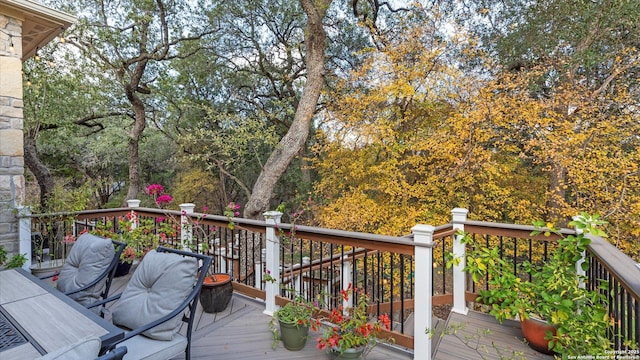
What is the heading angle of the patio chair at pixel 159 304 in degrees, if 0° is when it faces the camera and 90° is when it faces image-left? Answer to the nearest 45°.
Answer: approximately 45°

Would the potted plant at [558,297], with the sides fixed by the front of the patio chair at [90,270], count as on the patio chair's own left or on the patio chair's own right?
on the patio chair's own left

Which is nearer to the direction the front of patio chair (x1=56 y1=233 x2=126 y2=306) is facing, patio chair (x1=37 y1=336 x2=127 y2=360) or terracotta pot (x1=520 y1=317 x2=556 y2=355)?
the patio chair

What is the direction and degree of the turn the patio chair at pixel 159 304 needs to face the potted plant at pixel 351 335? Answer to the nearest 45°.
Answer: approximately 135° to its left

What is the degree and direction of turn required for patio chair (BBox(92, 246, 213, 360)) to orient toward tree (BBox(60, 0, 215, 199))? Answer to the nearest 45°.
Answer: approximately 135° to its right

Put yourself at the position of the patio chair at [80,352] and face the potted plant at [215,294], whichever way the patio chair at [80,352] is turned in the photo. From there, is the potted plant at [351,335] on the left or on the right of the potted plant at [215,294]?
right

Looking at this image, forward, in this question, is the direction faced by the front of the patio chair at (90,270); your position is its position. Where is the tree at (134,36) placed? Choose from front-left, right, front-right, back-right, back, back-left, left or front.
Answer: back-right

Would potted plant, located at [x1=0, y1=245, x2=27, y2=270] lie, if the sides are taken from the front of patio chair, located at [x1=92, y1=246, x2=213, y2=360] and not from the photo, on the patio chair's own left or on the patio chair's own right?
on the patio chair's own right

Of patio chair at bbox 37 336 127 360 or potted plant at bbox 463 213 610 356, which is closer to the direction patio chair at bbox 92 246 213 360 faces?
the patio chair

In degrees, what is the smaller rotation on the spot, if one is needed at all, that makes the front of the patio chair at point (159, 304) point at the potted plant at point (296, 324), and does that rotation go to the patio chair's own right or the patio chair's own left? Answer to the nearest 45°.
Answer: approximately 135° to the patio chair's own left

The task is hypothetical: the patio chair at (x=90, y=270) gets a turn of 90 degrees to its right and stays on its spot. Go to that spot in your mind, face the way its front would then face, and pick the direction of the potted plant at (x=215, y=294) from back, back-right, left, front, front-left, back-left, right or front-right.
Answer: back-right
